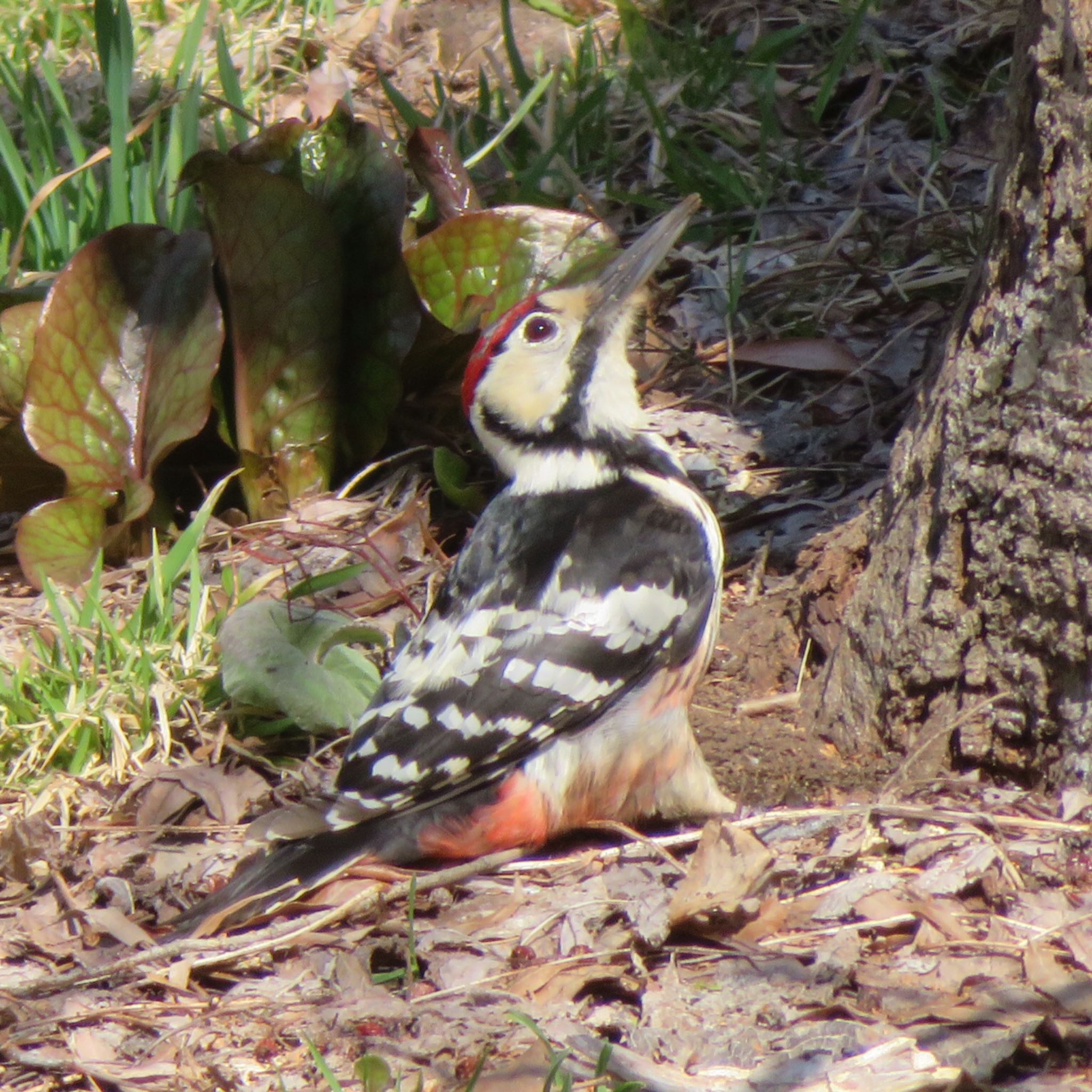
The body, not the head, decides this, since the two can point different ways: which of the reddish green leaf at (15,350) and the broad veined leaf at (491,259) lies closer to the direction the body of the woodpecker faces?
the broad veined leaf

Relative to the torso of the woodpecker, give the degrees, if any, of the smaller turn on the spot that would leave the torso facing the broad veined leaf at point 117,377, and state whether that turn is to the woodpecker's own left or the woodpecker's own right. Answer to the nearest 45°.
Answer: approximately 135° to the woodpecker's own left

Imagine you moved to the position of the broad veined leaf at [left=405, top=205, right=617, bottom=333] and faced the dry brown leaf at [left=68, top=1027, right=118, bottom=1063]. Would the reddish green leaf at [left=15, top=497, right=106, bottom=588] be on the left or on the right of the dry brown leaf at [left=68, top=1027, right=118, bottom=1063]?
right

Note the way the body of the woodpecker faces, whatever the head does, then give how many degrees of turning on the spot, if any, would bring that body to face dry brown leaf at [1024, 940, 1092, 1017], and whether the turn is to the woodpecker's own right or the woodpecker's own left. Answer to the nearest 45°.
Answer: approximately 45° to the woodpecker's own right

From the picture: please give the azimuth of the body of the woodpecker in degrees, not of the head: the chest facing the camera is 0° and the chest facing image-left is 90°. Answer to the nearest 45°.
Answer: approximately 270°

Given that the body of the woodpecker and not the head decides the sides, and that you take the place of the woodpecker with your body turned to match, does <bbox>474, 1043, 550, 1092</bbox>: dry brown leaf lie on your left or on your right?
on your right

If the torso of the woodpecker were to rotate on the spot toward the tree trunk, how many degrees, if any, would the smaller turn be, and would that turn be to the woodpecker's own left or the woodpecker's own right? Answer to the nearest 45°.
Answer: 0° — it already faces it

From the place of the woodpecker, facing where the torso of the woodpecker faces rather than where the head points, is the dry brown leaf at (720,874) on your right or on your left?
on your right
